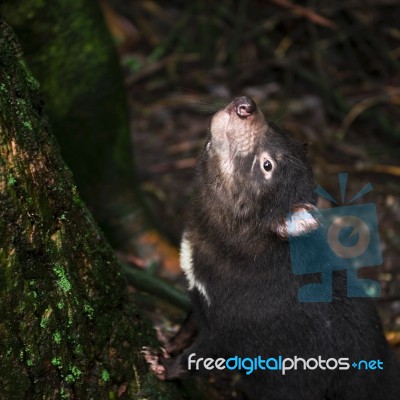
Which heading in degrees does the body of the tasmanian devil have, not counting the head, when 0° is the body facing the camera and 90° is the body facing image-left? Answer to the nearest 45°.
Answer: approximately 90°

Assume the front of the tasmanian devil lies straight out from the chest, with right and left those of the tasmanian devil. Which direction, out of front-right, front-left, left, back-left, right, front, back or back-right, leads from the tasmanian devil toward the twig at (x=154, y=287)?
front-right

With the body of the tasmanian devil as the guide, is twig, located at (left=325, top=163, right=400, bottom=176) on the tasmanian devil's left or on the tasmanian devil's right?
on the tasmanian devil's right

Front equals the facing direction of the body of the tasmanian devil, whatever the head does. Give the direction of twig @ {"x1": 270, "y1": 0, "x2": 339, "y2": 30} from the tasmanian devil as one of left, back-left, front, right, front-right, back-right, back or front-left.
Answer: right

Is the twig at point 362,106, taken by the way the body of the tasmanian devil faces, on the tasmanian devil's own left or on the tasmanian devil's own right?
on the tasmanian devil's own right
